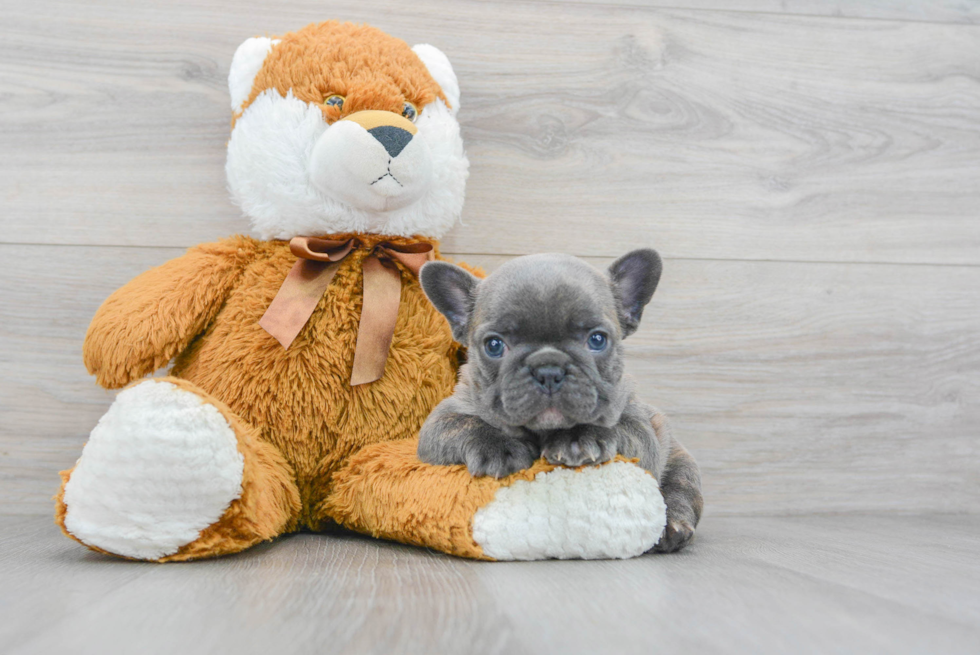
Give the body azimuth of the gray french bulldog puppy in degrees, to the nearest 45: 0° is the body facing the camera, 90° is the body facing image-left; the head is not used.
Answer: approximately 0°
